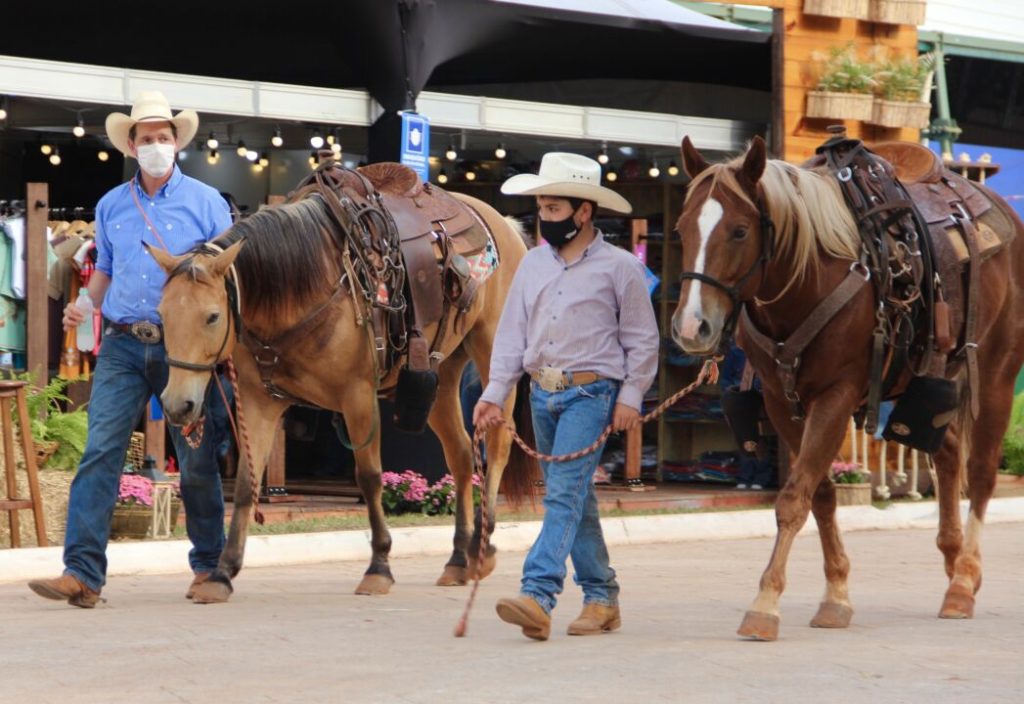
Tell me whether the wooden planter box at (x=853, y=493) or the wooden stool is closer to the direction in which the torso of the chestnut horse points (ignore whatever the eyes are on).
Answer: the wooden stool

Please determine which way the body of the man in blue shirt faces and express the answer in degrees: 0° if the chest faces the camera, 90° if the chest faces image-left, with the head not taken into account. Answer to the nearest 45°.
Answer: approximately 45°

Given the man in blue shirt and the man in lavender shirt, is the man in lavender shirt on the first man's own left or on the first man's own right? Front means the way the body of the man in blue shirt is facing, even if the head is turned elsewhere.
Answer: on the first man's own left

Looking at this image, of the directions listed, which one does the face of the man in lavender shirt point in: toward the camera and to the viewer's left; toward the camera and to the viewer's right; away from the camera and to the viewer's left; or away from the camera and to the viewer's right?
toward the camera and to the viewer's left

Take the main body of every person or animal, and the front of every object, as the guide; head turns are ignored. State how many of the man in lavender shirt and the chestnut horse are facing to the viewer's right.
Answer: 0

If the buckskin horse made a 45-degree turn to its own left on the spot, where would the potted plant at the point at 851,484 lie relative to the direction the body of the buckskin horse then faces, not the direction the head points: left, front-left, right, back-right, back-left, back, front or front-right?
back-left

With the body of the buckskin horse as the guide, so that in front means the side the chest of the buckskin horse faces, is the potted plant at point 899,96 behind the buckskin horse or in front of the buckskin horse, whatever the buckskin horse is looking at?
behind

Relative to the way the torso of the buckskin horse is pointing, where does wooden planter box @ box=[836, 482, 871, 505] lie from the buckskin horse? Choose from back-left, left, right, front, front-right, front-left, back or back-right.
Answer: back

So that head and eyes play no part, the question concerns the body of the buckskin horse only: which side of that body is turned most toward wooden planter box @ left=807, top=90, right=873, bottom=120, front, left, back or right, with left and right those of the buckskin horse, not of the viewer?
back

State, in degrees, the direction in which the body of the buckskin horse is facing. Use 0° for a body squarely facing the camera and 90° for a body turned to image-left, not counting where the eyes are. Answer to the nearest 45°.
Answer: approximately 45°

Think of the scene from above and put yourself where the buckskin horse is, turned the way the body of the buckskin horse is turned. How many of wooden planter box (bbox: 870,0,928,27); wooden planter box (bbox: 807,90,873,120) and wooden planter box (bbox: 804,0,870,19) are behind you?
3
